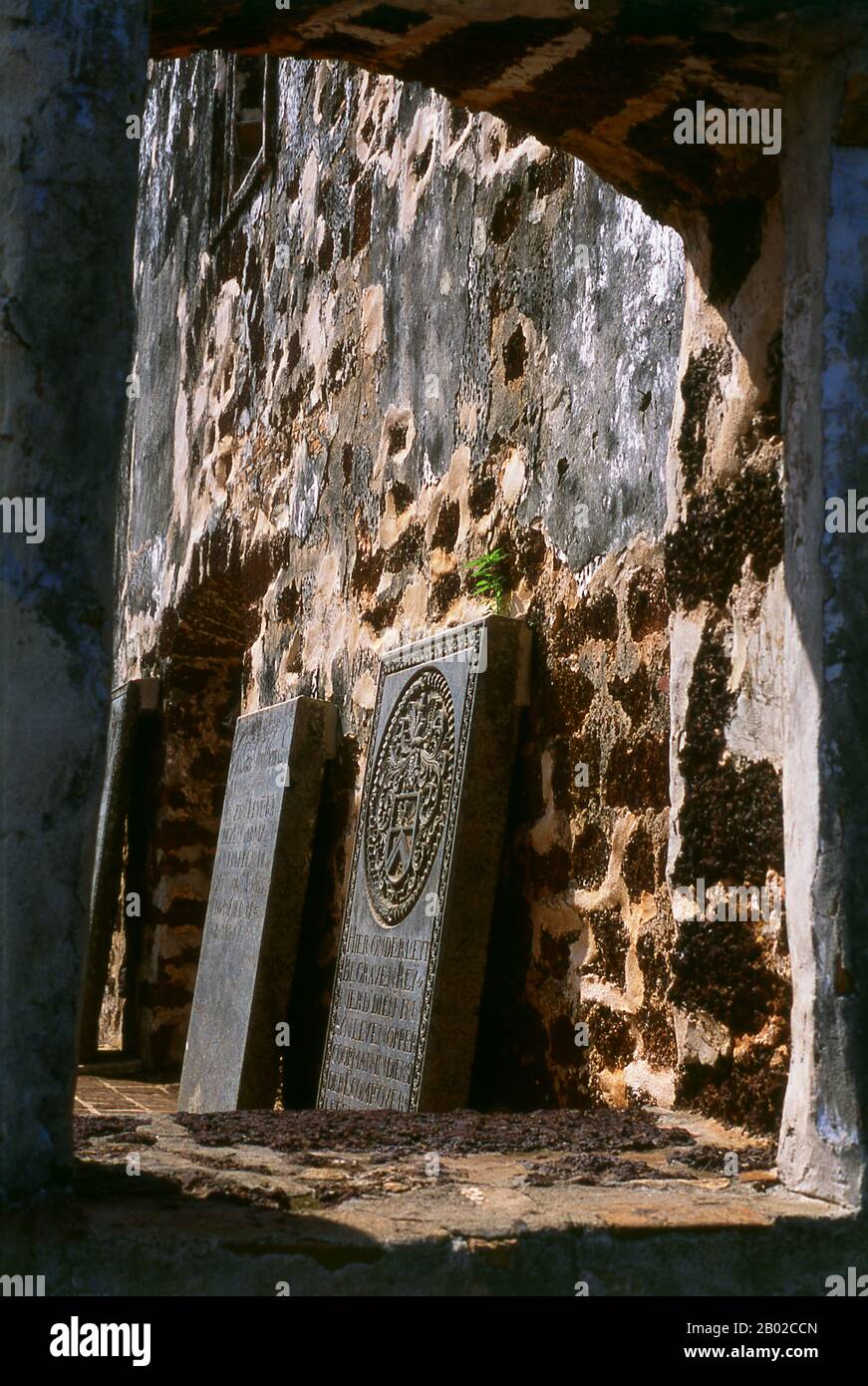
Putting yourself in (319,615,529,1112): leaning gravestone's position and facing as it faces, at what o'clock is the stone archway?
The stone archway is roughly at 10 o'clock from the leaning gravestone.

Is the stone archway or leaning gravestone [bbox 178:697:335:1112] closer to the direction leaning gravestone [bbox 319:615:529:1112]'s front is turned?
the stone archway

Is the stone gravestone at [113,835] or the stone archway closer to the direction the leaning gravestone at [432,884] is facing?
the stone archway

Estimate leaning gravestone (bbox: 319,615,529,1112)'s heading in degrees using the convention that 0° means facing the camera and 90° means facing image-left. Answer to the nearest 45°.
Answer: approximately 45°

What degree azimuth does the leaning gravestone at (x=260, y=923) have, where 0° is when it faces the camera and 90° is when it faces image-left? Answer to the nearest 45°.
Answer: approximately 45°

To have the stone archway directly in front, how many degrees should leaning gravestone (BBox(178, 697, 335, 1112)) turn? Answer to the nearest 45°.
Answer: approximately 45° to its left

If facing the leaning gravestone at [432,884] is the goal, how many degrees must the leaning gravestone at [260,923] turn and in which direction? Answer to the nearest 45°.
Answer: approximately 45° to its left

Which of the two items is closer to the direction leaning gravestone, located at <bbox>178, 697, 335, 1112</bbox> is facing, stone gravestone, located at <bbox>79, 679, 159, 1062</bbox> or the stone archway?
the stone archway

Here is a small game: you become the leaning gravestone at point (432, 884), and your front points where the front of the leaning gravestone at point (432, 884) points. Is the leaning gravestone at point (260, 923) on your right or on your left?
on your right
